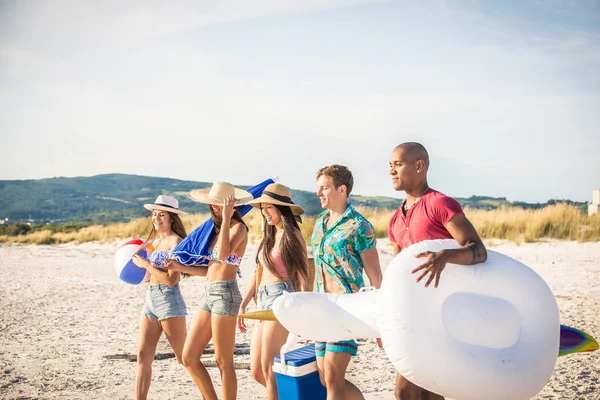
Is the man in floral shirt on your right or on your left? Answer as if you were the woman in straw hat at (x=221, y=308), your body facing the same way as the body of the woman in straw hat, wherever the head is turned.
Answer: on your left

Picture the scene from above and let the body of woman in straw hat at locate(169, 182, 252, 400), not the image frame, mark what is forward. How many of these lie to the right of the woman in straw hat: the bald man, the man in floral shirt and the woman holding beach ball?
1

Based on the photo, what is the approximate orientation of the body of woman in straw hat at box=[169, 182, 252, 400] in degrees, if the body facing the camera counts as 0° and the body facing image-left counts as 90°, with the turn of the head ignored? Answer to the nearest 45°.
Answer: approximately 45°

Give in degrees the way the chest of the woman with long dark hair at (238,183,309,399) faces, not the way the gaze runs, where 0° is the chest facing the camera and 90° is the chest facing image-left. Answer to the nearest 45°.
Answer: approximately 45°

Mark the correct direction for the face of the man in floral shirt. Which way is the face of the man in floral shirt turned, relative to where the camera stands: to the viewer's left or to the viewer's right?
to the viewer's left

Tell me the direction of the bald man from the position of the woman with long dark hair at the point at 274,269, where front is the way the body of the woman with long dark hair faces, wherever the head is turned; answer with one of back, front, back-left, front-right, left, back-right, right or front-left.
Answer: left

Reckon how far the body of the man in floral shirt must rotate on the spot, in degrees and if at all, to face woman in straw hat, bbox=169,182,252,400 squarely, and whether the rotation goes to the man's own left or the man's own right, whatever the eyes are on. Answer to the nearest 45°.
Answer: approximately 90° to the man's own right

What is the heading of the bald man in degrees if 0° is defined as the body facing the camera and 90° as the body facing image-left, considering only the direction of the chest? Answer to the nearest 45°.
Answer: approximately 45°

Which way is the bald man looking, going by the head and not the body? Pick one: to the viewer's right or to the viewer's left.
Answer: to the viewer's left

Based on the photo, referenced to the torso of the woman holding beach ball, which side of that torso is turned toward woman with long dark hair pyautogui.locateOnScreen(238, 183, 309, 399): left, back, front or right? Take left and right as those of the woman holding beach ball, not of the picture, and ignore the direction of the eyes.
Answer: left
